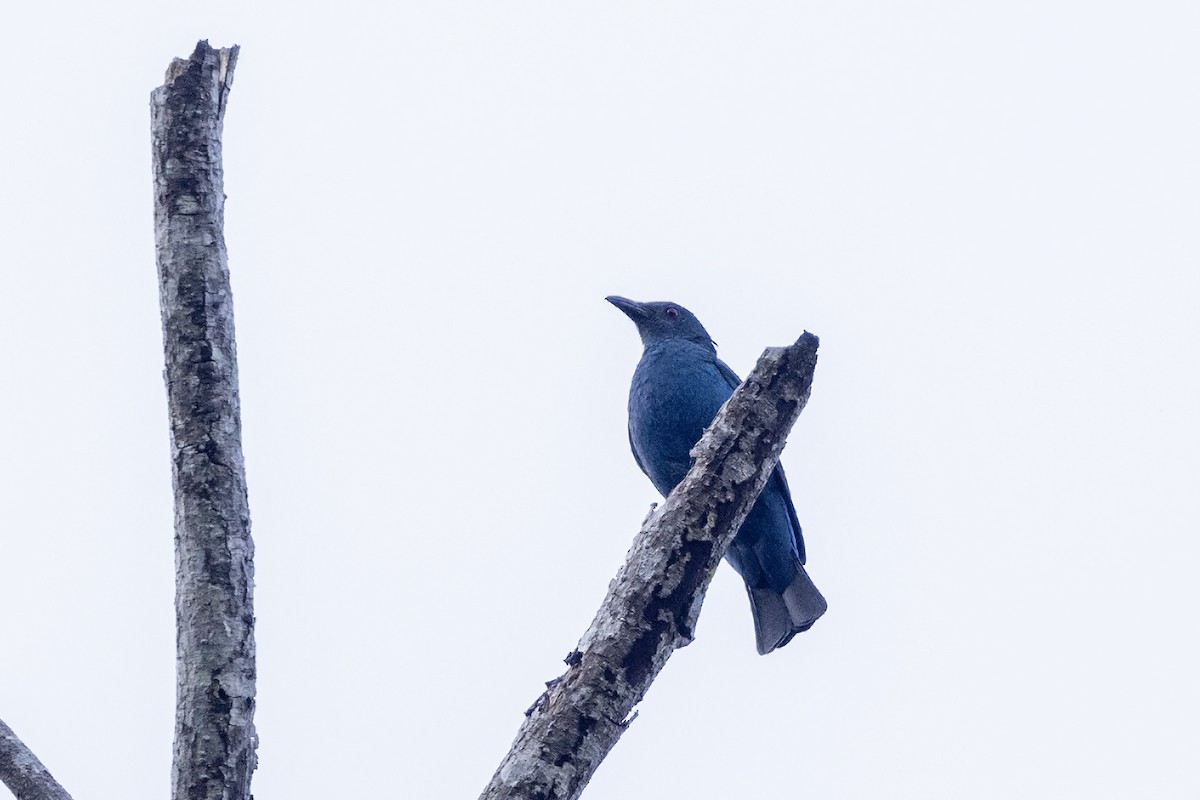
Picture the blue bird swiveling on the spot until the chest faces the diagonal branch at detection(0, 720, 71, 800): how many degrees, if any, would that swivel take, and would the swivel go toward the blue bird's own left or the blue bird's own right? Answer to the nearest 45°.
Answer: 0° — it already faces it

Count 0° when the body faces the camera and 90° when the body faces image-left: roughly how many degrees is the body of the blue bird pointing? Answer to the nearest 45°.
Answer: approximately 45°

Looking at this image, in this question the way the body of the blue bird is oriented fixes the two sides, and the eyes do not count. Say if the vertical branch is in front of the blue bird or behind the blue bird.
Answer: in front
